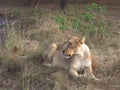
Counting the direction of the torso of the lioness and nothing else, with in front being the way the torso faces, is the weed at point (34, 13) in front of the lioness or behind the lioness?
behind
